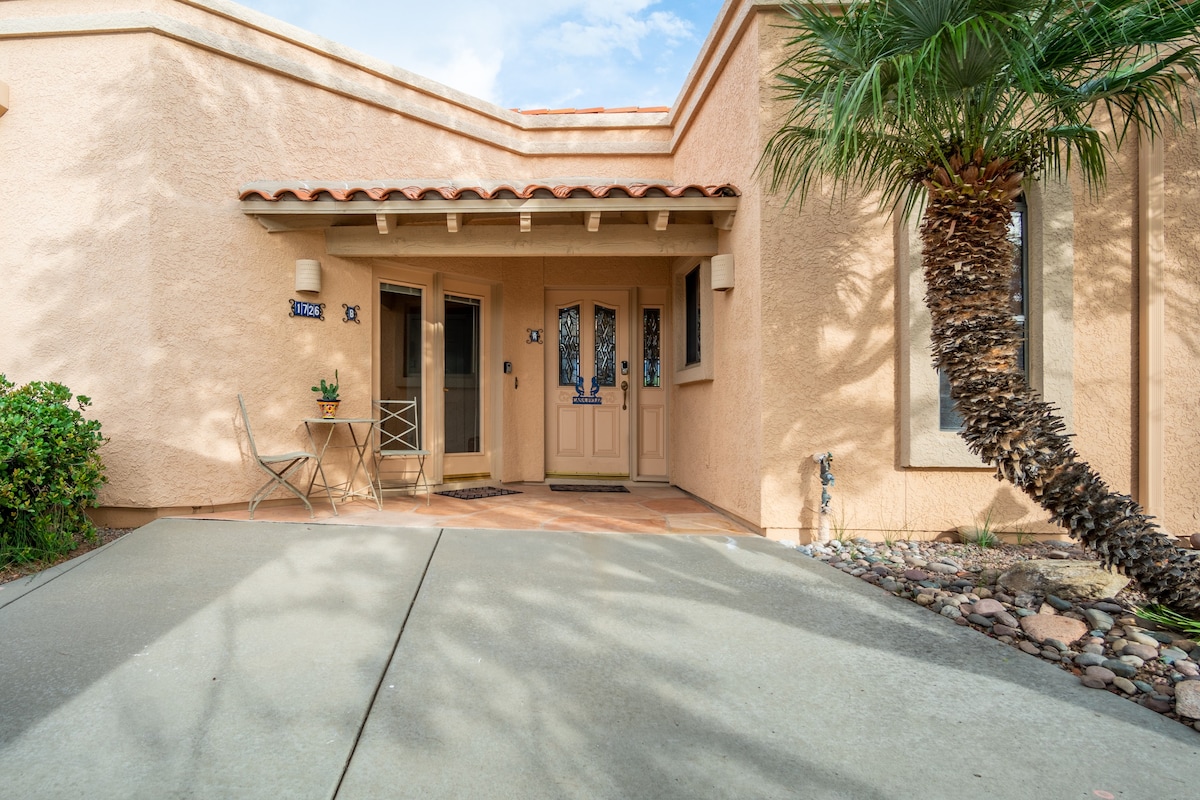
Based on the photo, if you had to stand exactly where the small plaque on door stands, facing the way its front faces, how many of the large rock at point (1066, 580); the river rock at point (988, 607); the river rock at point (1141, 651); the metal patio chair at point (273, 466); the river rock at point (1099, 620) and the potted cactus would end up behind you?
0

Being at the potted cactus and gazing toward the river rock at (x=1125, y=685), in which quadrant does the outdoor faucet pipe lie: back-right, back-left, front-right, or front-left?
front-left

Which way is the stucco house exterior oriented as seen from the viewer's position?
toward the camera

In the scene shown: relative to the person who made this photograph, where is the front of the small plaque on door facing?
facing the viewer

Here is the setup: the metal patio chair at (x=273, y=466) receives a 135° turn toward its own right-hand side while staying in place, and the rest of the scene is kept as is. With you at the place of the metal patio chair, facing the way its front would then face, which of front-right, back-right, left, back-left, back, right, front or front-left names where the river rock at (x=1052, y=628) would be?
left

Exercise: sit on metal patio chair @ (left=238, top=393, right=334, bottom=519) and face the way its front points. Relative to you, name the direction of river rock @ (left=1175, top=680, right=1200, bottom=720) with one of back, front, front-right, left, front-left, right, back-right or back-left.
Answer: front-right

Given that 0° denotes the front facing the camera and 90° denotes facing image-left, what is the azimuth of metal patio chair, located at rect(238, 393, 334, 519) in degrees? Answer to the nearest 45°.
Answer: approximately 270°

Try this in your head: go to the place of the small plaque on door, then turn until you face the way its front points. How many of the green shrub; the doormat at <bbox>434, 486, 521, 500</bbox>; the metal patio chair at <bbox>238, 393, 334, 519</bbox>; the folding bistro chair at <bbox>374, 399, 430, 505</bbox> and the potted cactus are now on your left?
0

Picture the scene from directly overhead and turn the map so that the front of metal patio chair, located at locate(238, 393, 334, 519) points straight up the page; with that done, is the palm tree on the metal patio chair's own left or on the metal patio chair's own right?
on the metal patio chair's own right

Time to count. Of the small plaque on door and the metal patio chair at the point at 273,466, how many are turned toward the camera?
1

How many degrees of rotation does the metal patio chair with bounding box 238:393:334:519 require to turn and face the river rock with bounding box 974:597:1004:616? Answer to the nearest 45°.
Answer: approximately 45° to its right

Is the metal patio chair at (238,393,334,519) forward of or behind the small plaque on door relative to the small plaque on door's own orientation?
forward

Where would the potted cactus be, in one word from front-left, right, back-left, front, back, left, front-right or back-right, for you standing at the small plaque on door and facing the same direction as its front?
front-right

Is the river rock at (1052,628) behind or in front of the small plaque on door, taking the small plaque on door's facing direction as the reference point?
in front

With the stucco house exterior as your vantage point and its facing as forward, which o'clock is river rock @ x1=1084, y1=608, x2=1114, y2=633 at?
The river rock is roughly at 10 o'clock from the stucco house exterior.

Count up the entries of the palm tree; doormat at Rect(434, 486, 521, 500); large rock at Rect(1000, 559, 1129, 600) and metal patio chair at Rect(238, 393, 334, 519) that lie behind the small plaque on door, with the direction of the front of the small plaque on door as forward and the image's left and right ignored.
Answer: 0
